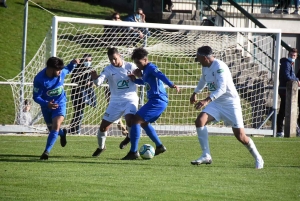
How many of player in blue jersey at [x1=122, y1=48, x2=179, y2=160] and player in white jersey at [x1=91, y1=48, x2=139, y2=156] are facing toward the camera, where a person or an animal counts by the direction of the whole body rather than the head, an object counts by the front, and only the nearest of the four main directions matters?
1

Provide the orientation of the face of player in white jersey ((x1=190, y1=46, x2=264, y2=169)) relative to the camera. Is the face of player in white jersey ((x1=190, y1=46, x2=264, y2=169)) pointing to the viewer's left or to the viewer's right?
to the viewer's left

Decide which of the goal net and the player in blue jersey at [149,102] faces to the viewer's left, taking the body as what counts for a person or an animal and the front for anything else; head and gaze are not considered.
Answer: the player in blue jersey

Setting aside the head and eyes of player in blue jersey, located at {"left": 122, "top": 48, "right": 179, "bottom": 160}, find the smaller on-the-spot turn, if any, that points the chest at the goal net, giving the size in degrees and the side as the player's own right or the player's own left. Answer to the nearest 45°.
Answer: approximately 90° to the player's own right

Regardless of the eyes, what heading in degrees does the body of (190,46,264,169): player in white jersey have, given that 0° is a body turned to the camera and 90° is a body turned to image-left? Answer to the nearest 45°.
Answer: approximately 45°

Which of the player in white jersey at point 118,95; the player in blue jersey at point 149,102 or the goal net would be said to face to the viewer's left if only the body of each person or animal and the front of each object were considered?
the player in blue jersey

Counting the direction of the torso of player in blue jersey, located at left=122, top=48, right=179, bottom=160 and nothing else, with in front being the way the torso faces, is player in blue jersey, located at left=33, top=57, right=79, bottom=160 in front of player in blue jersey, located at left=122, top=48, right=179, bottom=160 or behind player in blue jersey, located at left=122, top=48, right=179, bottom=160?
in front

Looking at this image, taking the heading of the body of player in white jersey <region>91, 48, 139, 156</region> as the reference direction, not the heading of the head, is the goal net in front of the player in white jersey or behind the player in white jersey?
behind

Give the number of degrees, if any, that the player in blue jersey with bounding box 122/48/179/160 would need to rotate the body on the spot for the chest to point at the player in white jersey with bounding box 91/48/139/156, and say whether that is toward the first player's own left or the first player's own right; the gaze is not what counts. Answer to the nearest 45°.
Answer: approximately 45° to the first player's own right

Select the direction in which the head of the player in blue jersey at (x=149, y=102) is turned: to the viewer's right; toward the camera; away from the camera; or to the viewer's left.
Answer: to the viewer's left

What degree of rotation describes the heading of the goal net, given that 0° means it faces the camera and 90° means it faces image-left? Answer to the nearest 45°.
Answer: approximately 315°

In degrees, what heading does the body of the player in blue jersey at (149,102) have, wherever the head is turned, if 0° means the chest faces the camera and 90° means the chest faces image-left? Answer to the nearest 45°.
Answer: approximately 90°

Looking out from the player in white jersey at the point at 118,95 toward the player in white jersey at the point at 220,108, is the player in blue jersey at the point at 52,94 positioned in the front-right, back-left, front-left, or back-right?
back-right
